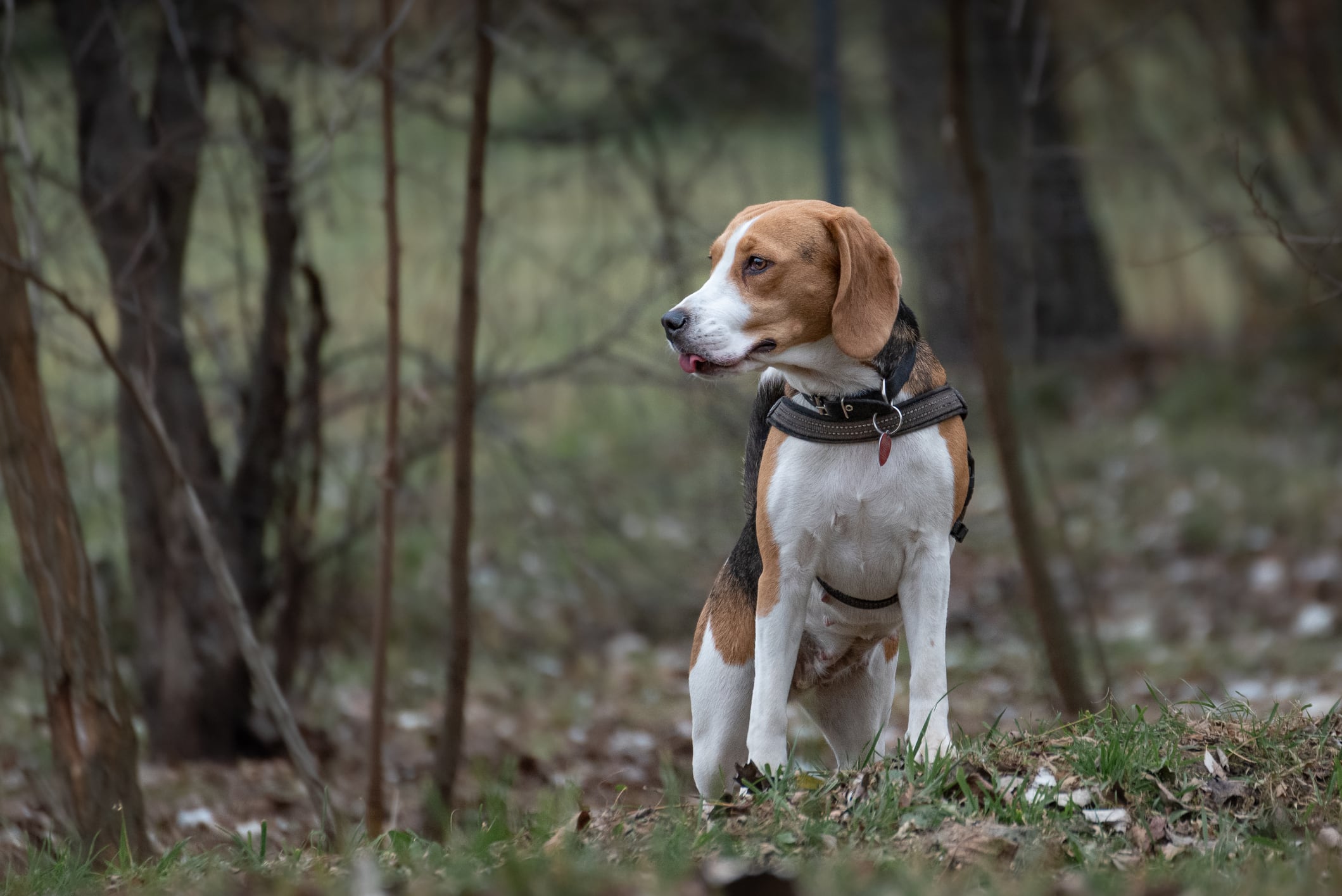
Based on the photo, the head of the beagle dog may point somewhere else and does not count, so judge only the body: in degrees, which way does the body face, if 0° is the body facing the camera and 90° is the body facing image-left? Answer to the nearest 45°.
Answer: approximately 0°

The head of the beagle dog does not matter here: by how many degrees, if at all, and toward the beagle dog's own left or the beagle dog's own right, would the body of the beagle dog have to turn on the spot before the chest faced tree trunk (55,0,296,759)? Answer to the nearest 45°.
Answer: approximately 135° to the beagle dog's own right

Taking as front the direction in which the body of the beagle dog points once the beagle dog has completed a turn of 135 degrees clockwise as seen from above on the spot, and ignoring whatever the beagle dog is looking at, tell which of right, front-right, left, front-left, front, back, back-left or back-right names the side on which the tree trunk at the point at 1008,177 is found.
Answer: front-right

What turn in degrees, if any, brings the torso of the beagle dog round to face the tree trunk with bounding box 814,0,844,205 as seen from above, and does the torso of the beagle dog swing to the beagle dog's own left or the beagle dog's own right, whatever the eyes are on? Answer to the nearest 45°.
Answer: approximately 180°

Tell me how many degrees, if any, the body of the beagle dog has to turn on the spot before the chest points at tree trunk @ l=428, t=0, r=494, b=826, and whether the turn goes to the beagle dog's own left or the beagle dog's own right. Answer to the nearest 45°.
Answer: approximately 135° to the beagle dog's own right

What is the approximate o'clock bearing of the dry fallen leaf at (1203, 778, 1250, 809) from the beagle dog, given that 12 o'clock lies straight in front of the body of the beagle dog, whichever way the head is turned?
The dry fallen leaf is roughly at 9 o'clock from the beagle dog.

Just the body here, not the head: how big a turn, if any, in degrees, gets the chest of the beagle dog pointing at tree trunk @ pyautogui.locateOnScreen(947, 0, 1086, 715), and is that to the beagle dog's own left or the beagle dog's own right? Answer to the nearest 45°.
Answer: approximately 180°
